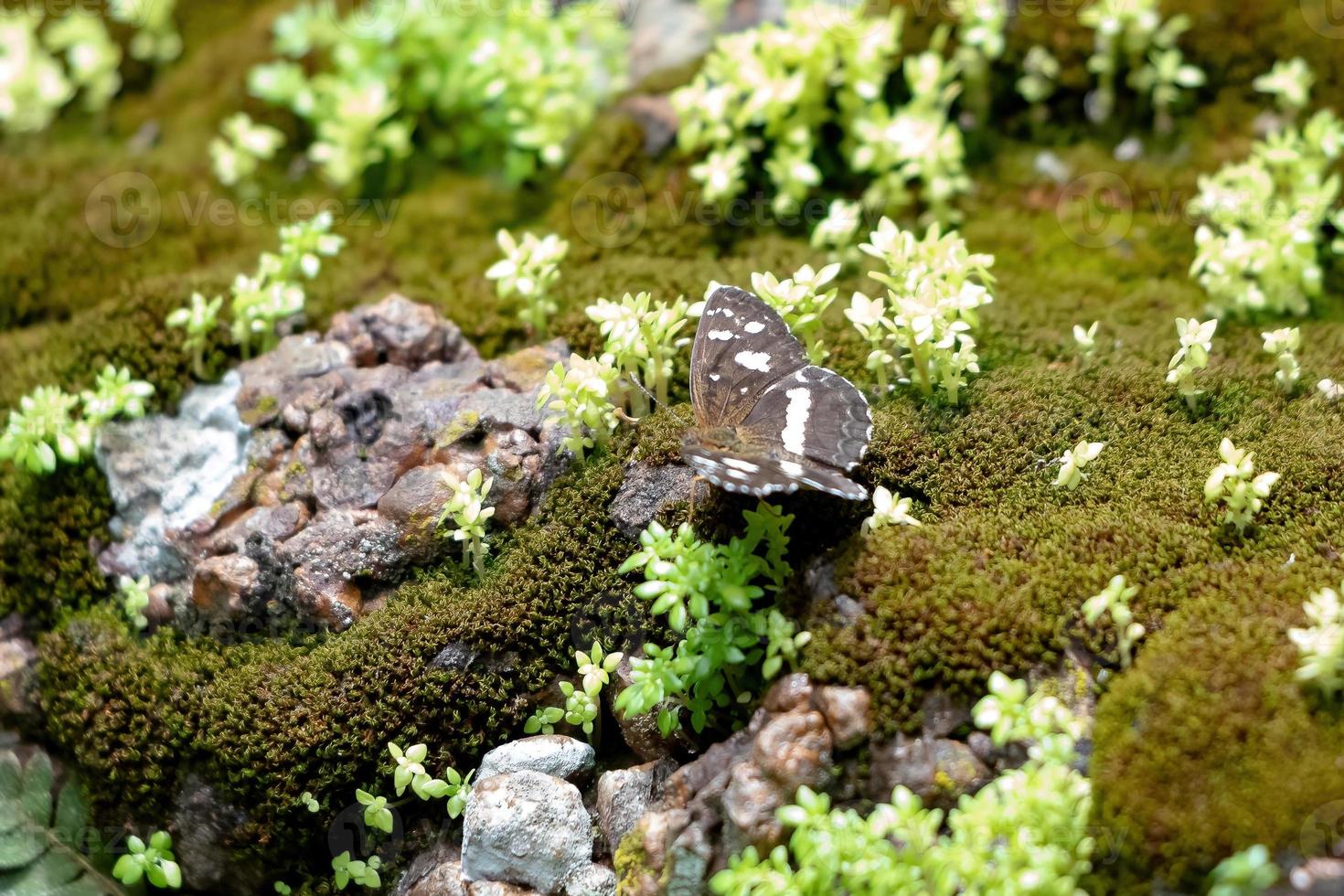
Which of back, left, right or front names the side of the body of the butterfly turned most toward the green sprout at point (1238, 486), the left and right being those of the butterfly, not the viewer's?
back

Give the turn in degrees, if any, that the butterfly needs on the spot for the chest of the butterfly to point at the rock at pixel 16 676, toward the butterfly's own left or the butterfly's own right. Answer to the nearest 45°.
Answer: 0° — it already faces it

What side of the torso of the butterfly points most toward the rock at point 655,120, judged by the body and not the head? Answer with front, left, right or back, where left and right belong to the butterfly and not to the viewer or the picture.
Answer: right

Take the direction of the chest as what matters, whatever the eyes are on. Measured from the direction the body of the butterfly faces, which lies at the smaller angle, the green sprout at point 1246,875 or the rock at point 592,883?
the rock

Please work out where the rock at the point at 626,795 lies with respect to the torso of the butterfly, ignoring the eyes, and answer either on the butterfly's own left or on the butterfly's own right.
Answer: on the butterfly's own left

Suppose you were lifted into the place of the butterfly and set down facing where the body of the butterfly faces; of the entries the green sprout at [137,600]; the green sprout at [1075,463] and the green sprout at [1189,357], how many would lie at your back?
2

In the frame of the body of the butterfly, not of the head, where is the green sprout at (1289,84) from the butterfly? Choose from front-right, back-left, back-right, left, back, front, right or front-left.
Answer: back-right

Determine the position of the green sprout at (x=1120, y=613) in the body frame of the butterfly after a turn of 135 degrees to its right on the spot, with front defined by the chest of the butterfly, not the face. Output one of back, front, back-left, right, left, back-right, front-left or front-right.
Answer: right

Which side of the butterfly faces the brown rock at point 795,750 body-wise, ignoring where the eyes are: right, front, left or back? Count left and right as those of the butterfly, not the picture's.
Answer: left

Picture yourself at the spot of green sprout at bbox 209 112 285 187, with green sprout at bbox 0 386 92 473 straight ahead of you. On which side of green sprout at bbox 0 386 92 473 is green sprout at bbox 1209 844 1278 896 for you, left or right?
left

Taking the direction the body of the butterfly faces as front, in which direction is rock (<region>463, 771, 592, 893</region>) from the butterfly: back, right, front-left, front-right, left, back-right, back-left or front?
front-left

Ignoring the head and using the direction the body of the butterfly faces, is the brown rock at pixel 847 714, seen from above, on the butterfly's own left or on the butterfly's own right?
on the butterfly's own left

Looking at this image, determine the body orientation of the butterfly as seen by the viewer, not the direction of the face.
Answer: to the viewer's left
